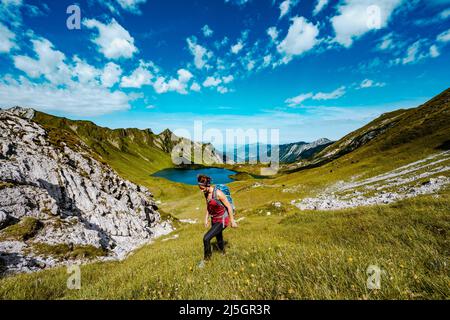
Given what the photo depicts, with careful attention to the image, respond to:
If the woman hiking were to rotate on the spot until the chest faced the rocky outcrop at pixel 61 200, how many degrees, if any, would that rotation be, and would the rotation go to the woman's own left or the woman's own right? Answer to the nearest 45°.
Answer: approximately 90° to the woman's own right

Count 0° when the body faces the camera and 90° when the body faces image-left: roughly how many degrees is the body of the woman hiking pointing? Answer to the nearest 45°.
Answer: approximately 45°
